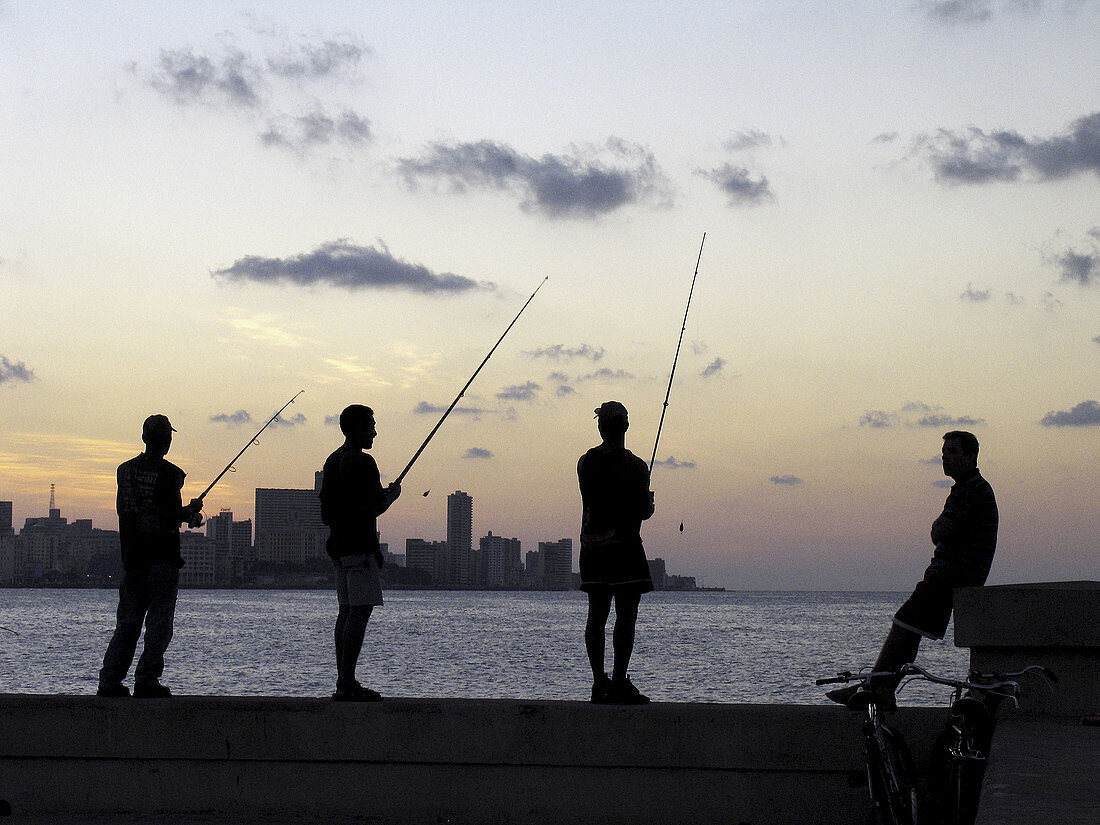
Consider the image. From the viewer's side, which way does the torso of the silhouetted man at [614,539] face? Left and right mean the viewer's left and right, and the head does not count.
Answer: facing away from the viewer and to the right of the viewer

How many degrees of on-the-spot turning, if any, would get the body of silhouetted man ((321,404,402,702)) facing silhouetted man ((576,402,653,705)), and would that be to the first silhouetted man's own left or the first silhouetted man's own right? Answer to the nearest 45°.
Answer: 0° — they already face them

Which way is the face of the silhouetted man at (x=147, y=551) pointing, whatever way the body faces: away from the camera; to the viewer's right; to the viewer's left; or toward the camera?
to the viewer's right

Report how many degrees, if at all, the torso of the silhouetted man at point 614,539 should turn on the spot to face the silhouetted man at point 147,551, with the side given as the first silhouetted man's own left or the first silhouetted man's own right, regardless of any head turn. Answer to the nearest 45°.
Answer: approximately 135° to the first silhouetted man's own left

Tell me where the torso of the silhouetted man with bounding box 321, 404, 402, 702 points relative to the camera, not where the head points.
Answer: to the viewer's right

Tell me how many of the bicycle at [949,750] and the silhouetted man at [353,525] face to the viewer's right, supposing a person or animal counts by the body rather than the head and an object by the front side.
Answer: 1

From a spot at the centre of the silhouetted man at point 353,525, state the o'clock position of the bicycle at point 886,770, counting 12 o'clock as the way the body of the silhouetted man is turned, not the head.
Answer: The bicycle is roughly at 2 o'clock from the silhouetted man.

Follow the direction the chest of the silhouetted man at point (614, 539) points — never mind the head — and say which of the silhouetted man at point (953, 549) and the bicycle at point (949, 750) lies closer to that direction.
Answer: the silhouetted man

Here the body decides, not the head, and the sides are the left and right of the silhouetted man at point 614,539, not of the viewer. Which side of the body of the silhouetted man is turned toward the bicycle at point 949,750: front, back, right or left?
right

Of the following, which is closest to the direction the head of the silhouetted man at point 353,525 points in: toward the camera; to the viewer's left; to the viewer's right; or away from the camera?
to the viewer's right
